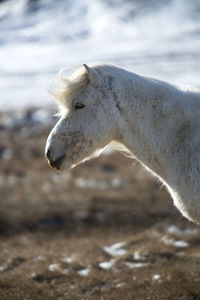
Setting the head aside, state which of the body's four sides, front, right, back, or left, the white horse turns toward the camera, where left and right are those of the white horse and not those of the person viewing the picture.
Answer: left
